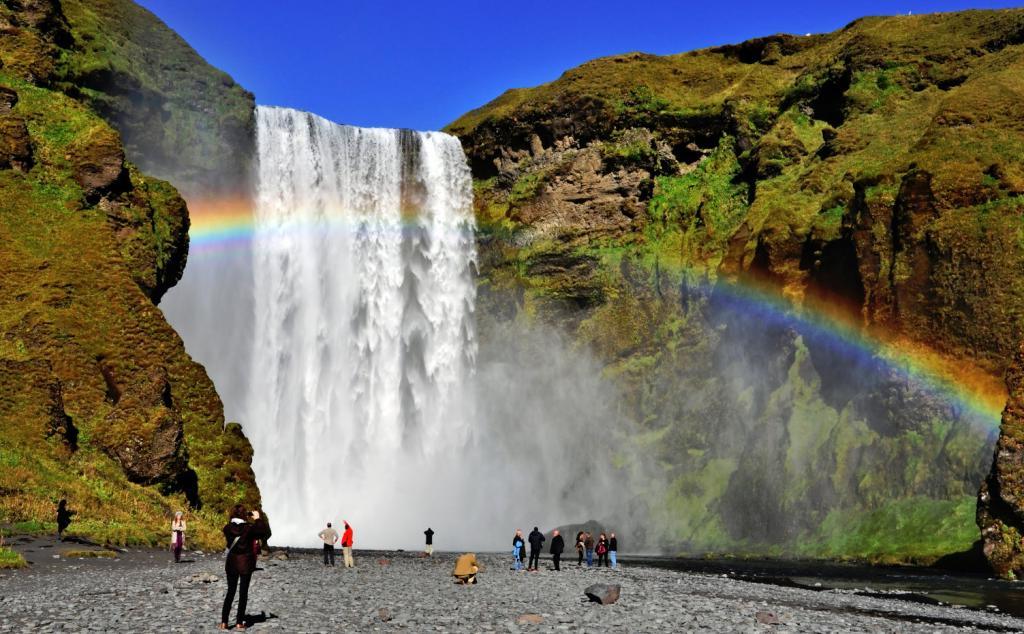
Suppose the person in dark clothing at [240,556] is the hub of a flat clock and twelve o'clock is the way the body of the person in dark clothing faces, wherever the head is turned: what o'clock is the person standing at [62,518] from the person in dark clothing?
The person standing is roughly at 10 o'clock from the person in dark clothing.

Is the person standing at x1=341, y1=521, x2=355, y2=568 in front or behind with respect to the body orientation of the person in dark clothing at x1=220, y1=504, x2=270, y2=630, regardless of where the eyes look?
in front

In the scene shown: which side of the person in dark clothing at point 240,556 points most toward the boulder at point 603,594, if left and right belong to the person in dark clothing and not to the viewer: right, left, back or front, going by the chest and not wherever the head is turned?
front

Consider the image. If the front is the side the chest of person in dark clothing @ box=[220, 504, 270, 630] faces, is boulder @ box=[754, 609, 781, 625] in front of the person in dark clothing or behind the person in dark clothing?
in front

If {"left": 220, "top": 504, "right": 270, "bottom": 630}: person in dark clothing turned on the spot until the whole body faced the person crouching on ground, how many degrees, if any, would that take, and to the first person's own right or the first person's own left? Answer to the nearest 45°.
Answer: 0° — they already face them

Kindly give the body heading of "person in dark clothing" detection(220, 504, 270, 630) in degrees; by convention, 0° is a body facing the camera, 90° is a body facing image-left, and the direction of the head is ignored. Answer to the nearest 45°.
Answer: approximately 225°
